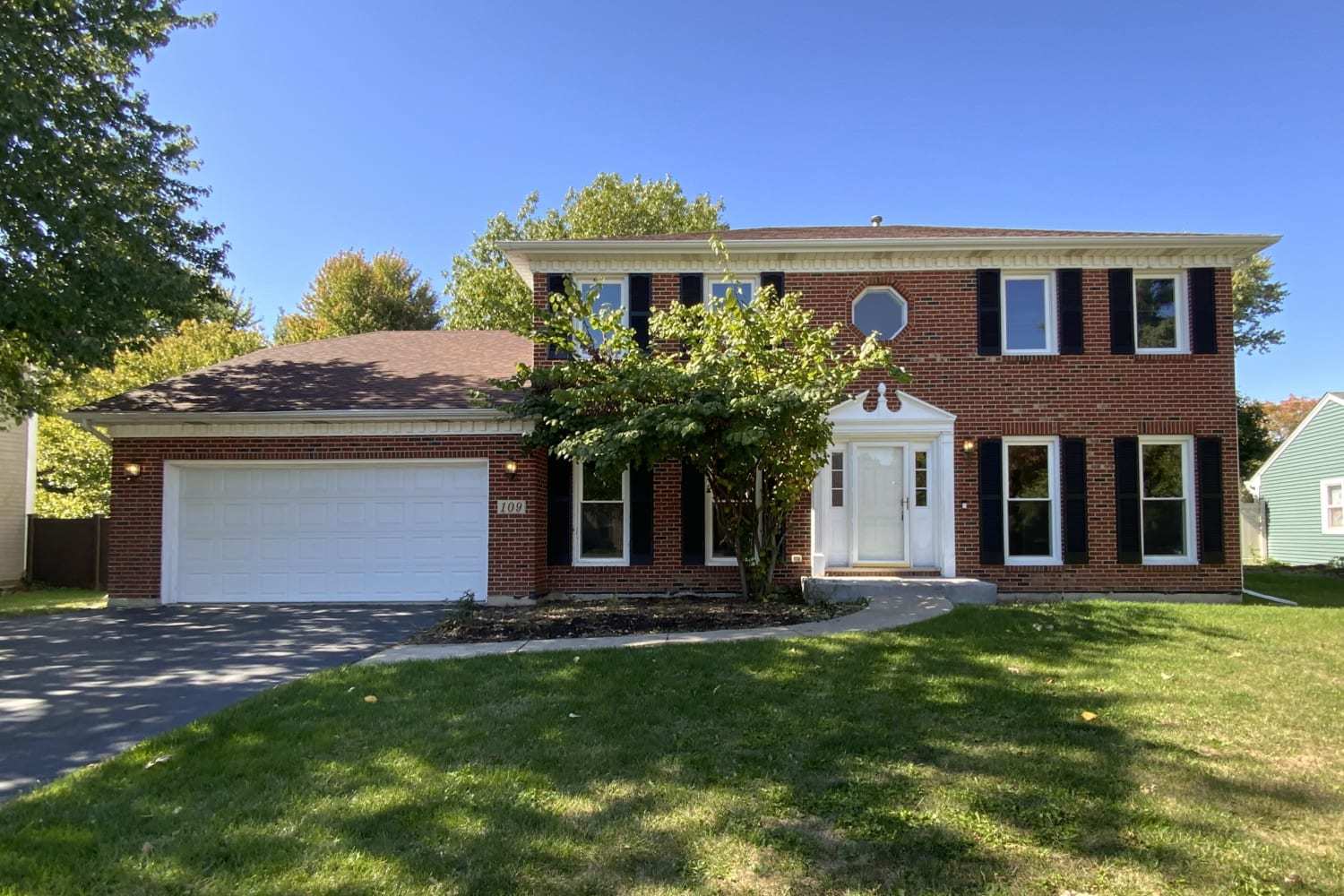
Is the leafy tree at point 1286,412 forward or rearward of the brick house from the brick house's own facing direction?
rearward

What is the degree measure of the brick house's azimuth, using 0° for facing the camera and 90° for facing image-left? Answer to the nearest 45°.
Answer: approximately 0°

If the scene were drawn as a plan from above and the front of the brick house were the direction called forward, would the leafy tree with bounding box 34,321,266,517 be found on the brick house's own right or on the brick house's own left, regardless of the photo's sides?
on the brick house's own right

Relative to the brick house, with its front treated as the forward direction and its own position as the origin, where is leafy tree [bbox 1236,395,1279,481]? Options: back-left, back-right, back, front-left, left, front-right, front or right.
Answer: back-left

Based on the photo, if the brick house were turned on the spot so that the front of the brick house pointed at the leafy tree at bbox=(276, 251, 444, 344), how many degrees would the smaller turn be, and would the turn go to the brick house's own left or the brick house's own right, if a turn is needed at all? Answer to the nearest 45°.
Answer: approximately 135° to the brick house's own right

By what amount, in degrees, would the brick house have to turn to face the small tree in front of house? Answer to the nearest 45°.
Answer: approximately 45° to its right

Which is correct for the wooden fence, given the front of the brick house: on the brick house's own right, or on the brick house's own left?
on the brick house's own right

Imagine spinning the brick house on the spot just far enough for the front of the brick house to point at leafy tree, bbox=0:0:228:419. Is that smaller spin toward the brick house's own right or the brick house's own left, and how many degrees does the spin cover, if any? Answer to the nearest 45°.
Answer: approximately 90° to the brick house's own right

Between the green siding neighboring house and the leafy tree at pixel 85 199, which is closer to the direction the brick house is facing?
the leafy tree
